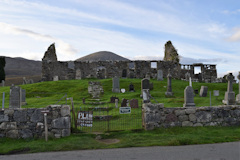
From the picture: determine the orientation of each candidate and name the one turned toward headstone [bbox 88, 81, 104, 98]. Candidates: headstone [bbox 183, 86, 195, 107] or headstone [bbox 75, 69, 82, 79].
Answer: headstone [bbox 75, 69, 82, 79]

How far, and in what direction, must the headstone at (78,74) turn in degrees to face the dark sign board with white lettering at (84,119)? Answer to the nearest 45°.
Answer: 0° — it already faces it

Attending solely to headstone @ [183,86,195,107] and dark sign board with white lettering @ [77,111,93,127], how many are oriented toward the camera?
2

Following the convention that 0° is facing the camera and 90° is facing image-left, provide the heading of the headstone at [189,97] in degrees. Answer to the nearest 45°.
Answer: approximately 0°

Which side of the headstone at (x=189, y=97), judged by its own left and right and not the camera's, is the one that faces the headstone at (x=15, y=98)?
right

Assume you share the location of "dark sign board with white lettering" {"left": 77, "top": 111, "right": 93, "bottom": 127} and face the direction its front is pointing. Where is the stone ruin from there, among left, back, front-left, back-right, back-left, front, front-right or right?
back

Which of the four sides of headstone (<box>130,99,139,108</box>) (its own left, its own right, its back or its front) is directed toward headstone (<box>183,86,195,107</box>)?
left

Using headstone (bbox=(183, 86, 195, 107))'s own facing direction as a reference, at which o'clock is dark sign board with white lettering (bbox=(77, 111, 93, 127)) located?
The dark sign board with white lettering is roughly at 1 o'clock from the headstone.
